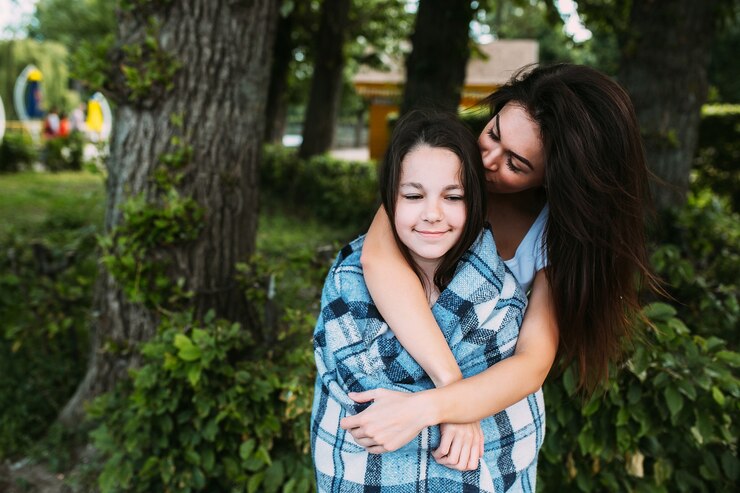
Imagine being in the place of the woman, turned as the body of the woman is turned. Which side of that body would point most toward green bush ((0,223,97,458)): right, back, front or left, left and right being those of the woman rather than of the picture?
right

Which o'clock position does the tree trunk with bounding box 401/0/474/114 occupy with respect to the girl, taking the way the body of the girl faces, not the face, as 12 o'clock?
The tree trunk is roughly at 6 o'clock from the girl.

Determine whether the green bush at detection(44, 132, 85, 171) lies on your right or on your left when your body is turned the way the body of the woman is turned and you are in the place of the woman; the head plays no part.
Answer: on your right

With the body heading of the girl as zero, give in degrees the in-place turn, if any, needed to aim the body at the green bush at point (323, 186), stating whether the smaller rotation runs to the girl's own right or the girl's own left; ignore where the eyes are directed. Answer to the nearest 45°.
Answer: approximately 180°

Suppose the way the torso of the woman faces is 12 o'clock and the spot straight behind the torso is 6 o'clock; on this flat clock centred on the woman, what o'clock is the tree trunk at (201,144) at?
The tree trunk is roughly at 3 o'clock from the woman.

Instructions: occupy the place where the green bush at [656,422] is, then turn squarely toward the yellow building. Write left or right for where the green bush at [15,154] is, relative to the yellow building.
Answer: left

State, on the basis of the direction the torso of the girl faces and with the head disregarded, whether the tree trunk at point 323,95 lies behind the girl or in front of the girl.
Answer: behind

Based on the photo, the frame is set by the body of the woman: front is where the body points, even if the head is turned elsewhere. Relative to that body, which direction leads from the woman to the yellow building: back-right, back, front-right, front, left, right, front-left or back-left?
back-right

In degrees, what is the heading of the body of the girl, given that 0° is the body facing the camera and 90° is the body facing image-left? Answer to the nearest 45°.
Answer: approximately 0°
